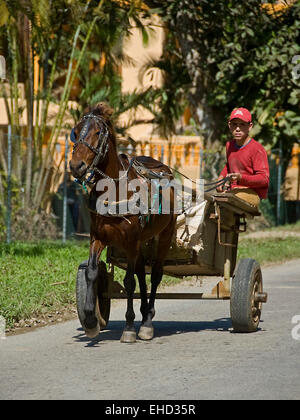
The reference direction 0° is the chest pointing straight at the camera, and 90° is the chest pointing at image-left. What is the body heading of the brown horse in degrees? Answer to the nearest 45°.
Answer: approximately 45°

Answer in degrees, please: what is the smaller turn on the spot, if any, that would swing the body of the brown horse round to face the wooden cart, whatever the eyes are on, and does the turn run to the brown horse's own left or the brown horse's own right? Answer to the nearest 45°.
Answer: approximately 180°
